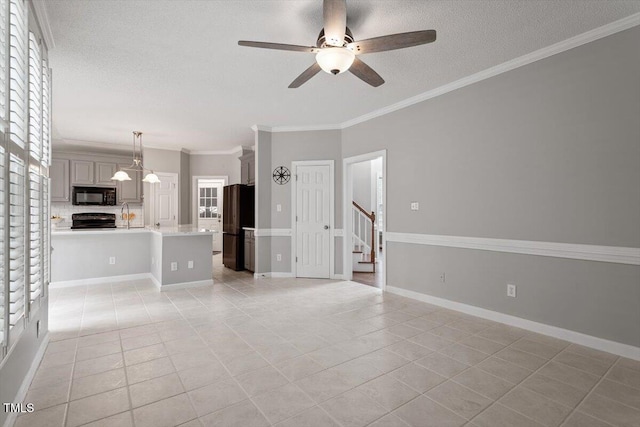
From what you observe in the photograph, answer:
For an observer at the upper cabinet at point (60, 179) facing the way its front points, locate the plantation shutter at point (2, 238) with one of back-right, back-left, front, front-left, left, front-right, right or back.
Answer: front

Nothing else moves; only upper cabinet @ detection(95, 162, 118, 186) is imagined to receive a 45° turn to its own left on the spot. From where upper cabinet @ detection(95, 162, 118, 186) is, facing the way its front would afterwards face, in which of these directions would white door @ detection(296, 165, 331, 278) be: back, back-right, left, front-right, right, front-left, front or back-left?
front

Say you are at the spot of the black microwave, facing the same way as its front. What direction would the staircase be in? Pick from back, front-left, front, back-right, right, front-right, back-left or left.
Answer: front-left

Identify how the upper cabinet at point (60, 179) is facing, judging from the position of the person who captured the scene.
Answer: facing the viewer

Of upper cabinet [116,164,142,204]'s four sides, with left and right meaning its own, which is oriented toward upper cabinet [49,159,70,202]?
right

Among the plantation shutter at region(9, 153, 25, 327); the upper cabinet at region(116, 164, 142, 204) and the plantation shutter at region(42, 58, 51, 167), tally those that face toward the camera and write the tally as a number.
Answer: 1

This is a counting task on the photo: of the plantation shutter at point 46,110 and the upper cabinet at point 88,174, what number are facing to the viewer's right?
1

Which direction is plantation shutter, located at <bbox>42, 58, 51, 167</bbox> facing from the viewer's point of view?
to the viewer's right

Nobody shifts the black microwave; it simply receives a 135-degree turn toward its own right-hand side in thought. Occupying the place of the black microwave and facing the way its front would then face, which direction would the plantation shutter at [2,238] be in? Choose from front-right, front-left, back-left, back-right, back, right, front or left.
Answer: back-left

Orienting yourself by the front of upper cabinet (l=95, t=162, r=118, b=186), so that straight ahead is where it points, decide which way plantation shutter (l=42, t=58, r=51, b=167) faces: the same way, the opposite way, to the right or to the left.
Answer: to the left

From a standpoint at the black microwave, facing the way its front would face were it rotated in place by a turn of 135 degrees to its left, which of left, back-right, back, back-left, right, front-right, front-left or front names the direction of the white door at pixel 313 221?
right

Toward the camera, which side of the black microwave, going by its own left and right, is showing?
front

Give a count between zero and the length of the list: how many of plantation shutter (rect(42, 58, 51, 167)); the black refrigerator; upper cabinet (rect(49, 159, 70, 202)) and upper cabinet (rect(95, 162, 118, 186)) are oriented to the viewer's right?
1

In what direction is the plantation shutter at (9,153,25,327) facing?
to the viewer's right
